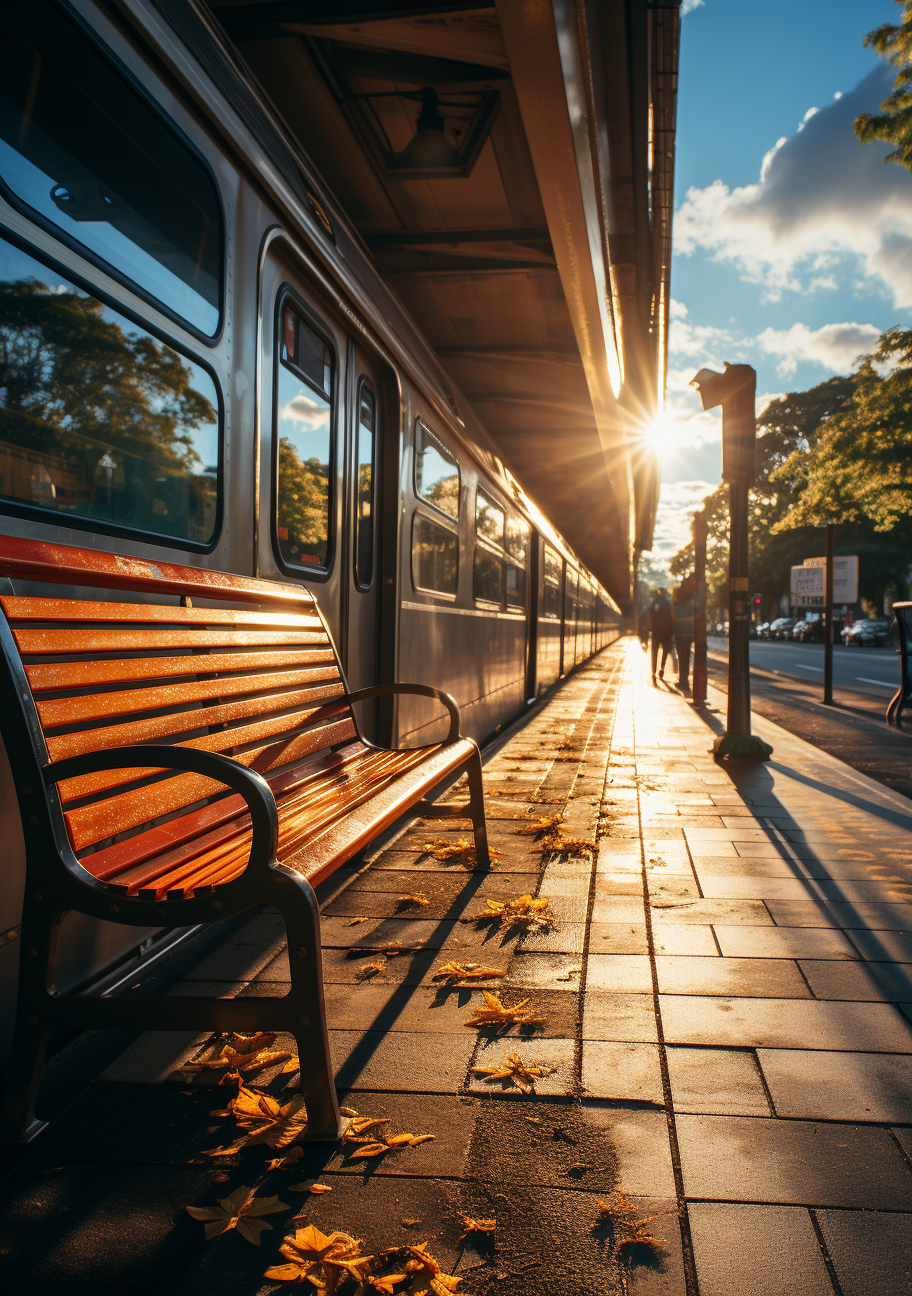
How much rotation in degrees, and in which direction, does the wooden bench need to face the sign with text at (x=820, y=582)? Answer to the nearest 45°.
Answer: approximately 90° to its left

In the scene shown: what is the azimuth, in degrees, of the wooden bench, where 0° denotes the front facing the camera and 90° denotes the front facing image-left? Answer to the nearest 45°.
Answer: approximately 315°

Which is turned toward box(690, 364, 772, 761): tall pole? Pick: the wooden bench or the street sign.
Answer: the street sign

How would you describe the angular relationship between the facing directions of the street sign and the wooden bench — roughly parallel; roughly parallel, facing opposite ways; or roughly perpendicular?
roughly perpendicular

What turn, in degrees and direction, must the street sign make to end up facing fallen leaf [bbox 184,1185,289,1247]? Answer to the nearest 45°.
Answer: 0° — it already faces it

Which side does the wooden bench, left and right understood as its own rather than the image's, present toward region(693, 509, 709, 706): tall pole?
left

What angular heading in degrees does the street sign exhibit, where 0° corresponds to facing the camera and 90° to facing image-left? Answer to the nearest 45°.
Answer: approximately 0°
